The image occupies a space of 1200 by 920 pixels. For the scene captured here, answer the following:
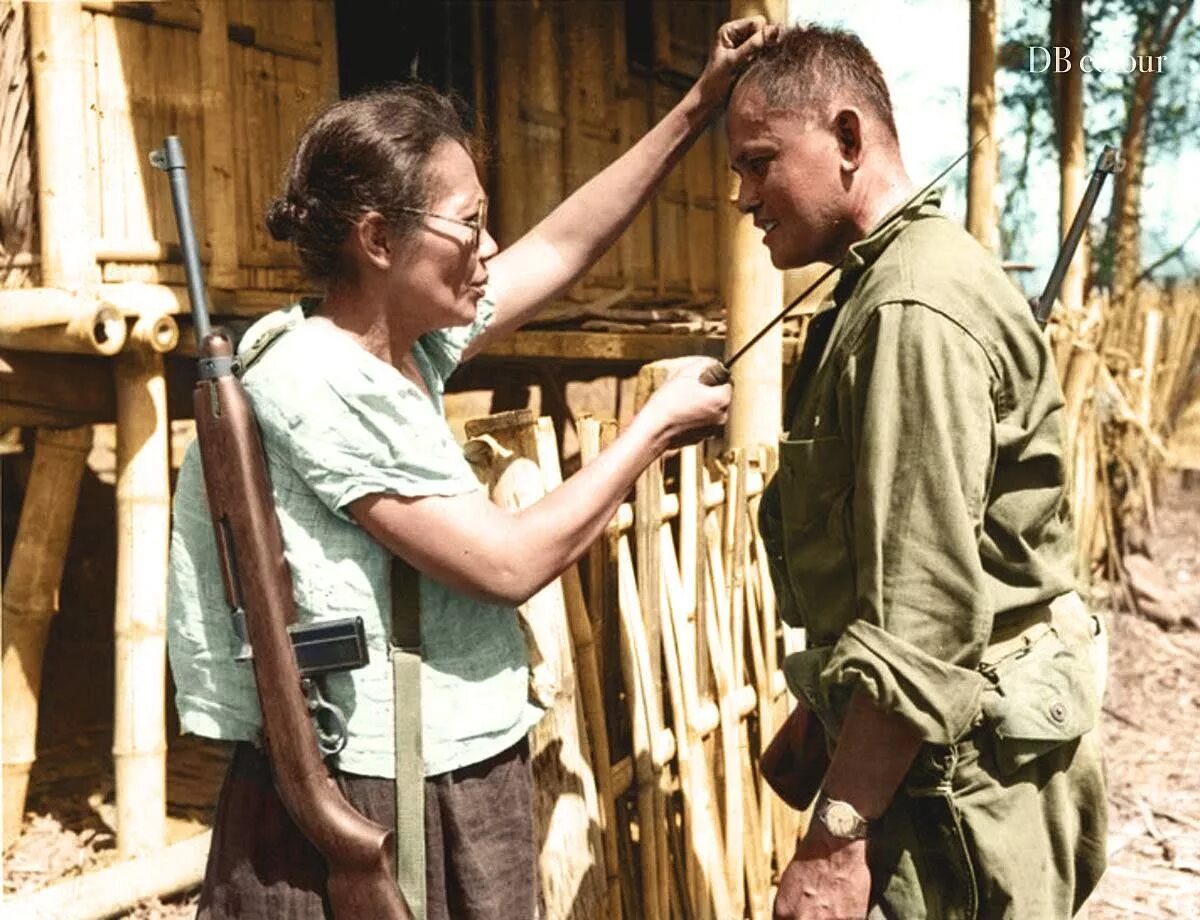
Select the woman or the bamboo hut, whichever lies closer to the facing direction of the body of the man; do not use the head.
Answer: the woman

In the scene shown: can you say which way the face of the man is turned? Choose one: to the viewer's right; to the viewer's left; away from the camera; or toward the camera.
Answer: to the viewer's left

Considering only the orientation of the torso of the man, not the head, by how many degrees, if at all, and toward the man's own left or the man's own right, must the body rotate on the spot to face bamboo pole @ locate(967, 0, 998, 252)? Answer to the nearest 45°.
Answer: approximately 90° to the man's own right

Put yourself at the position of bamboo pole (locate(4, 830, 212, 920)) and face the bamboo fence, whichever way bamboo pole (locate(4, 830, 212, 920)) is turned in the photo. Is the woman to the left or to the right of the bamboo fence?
right

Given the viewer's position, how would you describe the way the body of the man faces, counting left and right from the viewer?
facing to the left of the viewer

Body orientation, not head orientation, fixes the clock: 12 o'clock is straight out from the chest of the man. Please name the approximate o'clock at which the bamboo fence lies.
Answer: The bamboo fence is roughly at 2 o'clock from the man.

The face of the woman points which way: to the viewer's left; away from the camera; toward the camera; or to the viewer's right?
to the viewer's right
